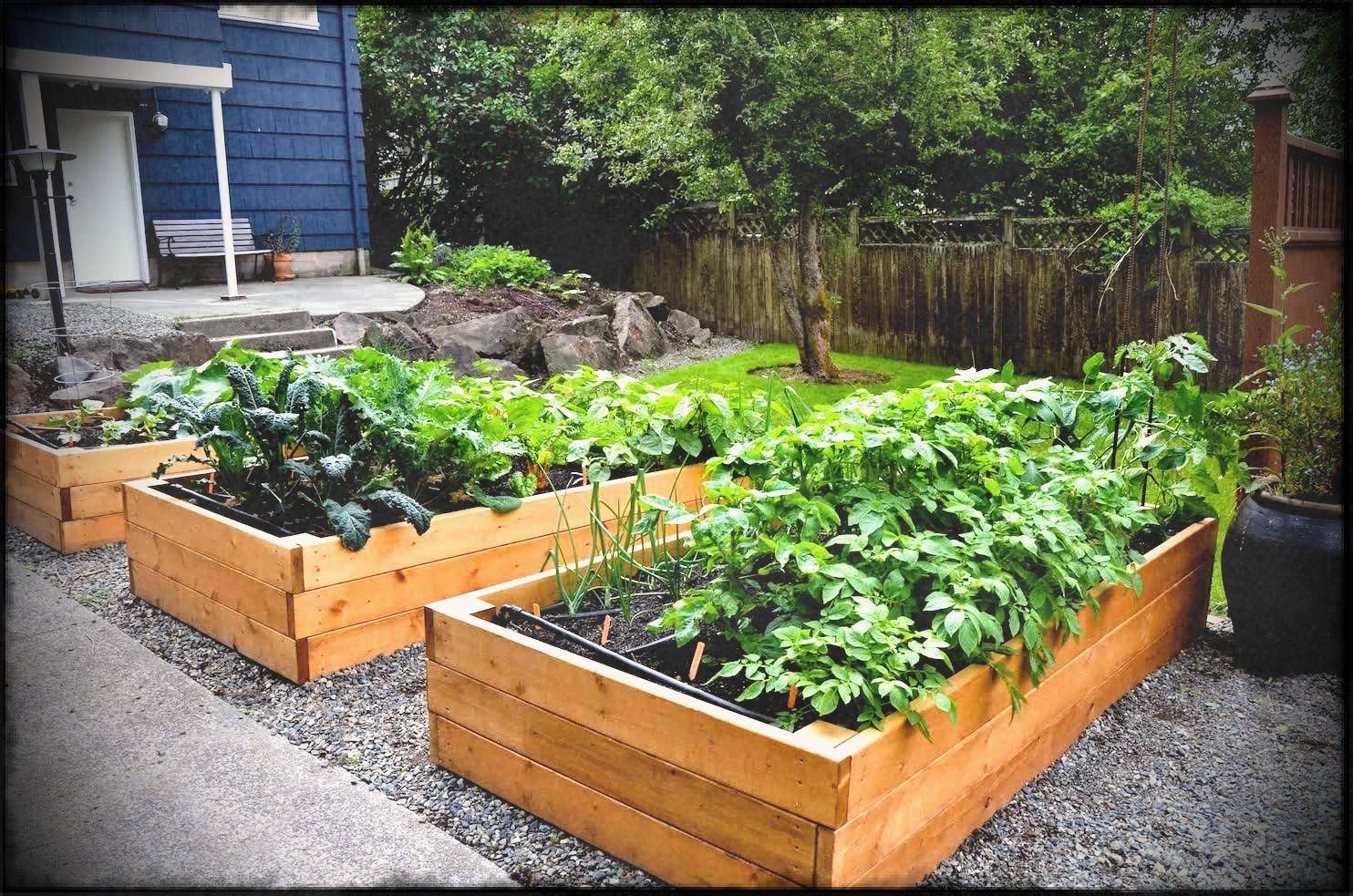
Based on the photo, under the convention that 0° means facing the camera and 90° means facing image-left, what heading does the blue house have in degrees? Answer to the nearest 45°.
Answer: approximately 0°

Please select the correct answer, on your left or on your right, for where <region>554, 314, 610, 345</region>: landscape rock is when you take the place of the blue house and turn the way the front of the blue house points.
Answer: on your left

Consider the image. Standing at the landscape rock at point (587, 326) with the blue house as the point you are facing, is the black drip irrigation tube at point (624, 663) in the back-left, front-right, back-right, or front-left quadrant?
back-left

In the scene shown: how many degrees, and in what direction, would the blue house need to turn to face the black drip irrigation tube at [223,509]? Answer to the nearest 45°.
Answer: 0° — it already faces it

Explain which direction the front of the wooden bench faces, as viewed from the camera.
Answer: facing the viewer and to the right of the viewer

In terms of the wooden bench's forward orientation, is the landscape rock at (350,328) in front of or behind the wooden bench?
in front

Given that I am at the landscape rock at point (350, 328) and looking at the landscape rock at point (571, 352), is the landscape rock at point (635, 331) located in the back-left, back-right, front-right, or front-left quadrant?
front-left

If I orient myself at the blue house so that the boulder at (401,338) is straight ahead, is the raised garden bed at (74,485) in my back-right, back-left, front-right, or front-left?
front-right

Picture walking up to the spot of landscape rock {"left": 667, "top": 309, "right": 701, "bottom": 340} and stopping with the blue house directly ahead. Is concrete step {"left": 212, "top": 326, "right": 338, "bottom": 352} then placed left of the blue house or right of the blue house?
left

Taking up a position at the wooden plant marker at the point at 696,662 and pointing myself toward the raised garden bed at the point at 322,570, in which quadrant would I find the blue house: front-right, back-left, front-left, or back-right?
front-right

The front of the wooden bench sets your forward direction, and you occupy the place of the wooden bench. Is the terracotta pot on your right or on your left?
on your left
